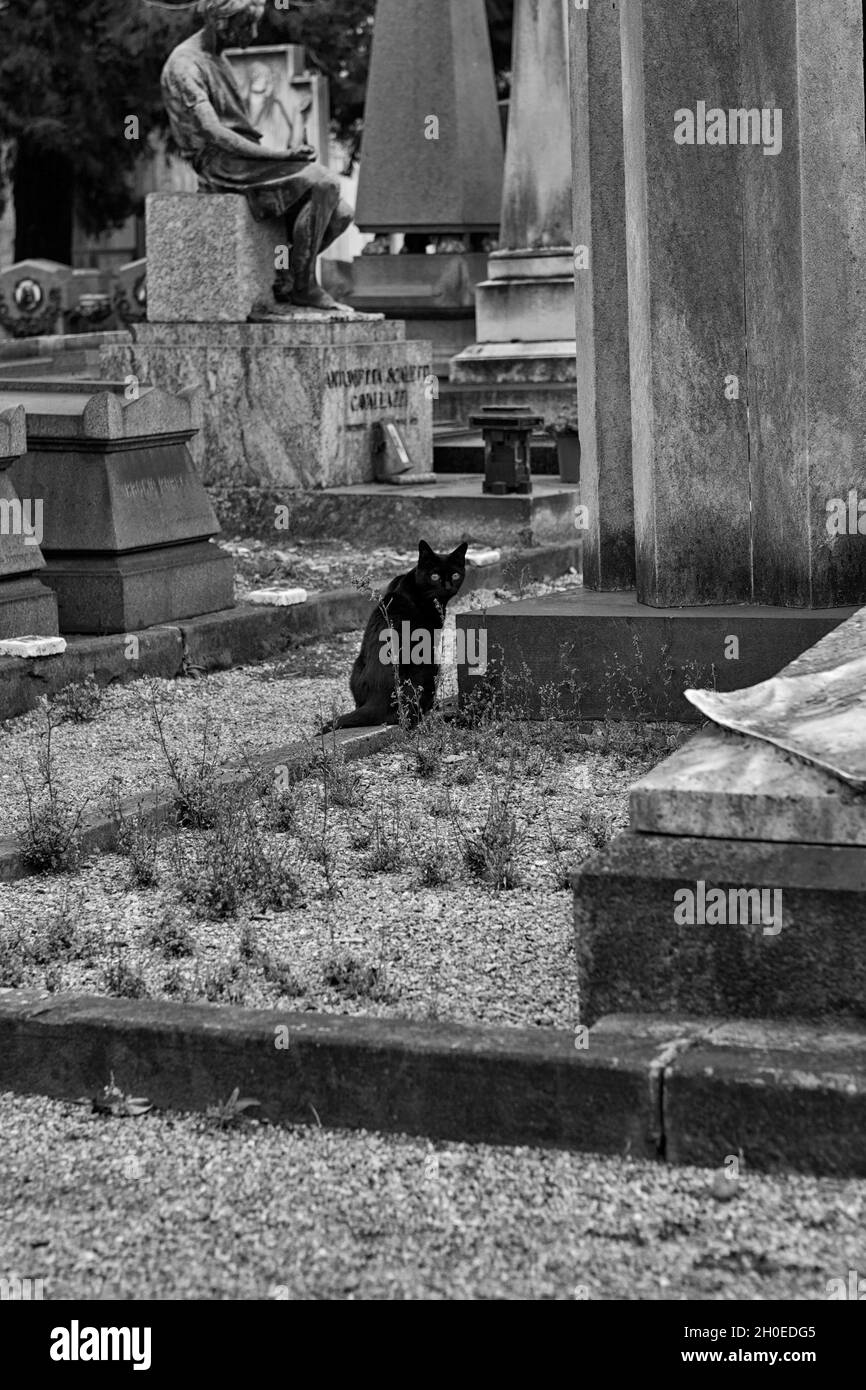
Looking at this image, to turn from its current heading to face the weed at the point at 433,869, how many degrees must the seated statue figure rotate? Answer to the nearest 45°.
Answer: approximately 90° to its right

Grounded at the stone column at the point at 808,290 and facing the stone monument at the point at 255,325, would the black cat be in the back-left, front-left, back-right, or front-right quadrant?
front-left

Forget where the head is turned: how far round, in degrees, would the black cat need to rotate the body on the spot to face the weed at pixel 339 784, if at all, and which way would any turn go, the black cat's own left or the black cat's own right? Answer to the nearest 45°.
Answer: approximately 90° to the black cat's own right

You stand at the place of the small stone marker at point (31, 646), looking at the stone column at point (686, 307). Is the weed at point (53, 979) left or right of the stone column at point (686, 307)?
right

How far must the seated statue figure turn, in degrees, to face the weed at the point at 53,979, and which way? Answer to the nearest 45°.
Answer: approximately 90° to its right

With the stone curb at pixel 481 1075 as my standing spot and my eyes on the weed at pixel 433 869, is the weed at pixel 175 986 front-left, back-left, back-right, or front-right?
front-left

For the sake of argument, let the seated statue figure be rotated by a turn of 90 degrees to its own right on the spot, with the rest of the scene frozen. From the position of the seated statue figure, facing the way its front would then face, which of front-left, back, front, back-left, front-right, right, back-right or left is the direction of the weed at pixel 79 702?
front

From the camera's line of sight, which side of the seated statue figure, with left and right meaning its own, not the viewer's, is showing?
right

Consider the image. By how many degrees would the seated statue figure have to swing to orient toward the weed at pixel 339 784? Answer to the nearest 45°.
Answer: approximately 90° to its right

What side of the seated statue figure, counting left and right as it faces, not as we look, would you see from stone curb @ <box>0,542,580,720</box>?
right
